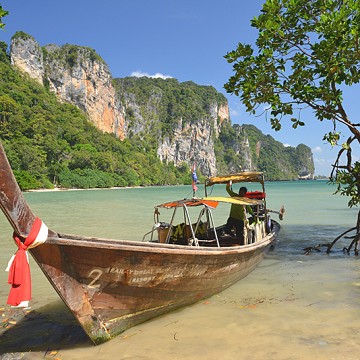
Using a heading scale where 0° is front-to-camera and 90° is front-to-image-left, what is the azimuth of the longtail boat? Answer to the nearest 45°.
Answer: approximately 45°
